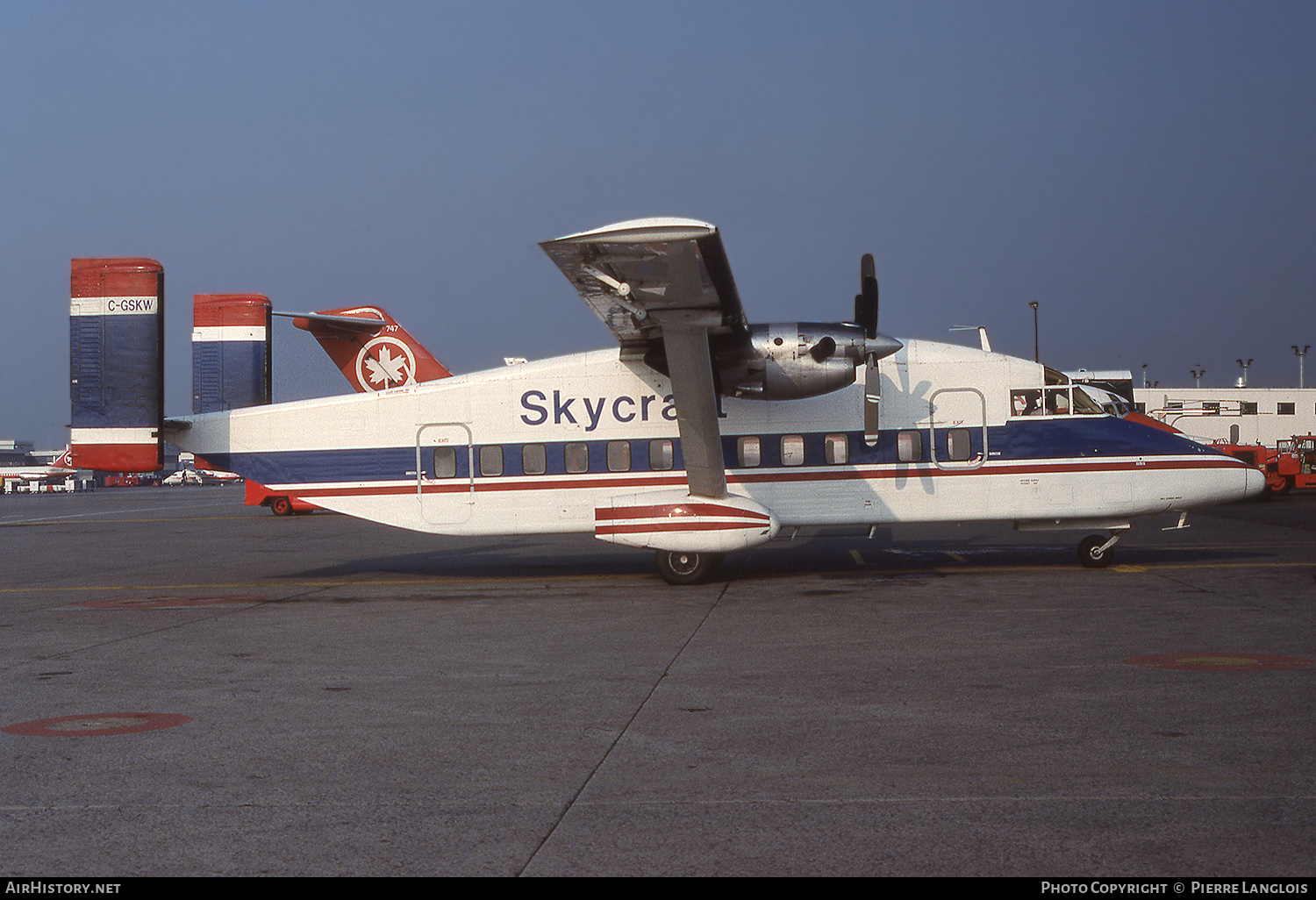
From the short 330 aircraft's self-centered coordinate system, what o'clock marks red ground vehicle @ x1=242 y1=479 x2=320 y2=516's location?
The red ground vehicle is roughly at 8 o'clock from the short 330 aircraft.

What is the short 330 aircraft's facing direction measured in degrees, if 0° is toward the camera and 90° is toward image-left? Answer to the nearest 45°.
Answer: approximately 270°

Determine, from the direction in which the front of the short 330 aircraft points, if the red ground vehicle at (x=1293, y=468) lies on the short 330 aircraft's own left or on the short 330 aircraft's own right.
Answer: on the short 330 aircraft's own left
